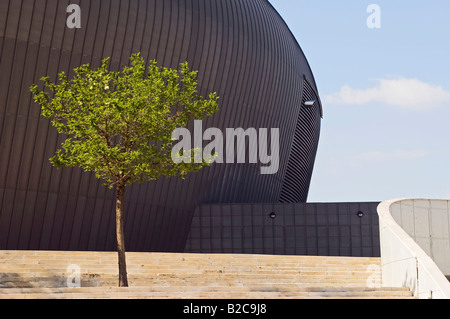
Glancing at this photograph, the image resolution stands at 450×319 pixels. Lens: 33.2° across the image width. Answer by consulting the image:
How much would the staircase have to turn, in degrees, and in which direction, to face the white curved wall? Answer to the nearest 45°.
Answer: approximately 90° to its left

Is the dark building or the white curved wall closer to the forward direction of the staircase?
the white curved wall

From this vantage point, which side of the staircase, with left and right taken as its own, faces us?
front
